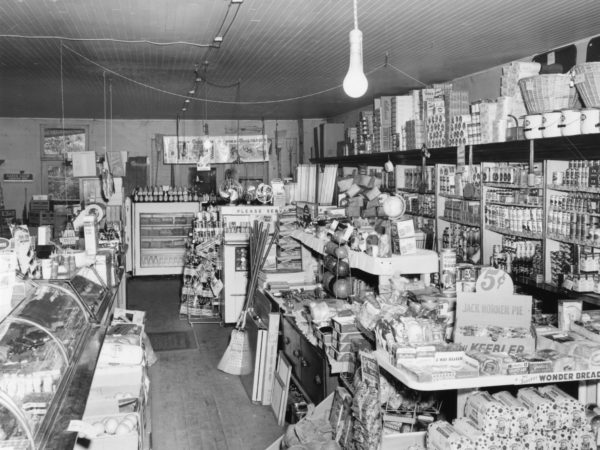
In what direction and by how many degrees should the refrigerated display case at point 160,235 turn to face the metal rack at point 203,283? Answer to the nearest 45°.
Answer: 0° — it already faces it

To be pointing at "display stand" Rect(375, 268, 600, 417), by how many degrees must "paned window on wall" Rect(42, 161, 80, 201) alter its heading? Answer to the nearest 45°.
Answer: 0° — it already faces it

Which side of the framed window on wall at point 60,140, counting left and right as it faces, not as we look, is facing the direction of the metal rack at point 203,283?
front

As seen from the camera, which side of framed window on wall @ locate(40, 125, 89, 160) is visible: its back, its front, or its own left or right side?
front

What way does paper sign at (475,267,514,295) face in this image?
toward the camera

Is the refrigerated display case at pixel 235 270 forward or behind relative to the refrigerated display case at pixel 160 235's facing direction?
forward

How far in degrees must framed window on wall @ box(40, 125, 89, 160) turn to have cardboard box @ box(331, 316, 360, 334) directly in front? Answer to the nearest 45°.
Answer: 0° — it already faces it

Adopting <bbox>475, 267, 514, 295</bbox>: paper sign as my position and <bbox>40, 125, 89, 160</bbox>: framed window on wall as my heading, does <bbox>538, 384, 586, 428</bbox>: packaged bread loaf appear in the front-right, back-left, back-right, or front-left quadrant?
back-left

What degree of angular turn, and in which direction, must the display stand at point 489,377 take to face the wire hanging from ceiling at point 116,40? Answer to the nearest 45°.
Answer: approximately 135° to its right

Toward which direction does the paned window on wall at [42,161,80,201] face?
toward the camera
